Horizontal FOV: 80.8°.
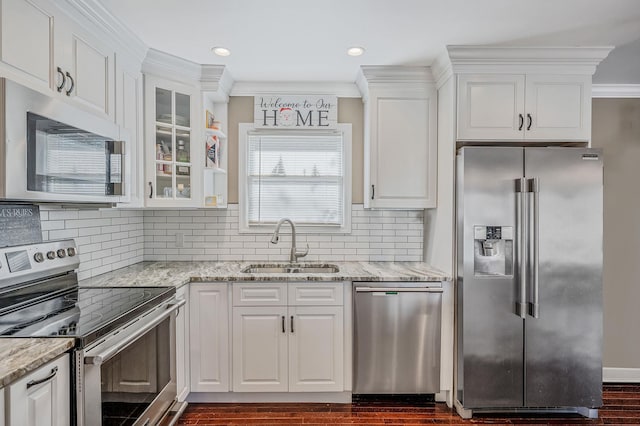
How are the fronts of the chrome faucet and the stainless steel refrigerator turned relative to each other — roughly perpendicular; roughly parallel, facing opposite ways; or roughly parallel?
roughly parallel

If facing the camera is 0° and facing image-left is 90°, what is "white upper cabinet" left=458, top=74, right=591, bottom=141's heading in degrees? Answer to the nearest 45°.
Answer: approximately 0°

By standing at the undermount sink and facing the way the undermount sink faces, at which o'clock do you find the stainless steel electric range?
The stainless steel electric range is roughly at 1 o'clock from the undermount sink.

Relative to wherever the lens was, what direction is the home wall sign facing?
facing the viewer

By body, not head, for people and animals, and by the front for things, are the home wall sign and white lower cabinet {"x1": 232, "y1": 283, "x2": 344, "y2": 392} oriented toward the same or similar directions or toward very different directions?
same or similar directions

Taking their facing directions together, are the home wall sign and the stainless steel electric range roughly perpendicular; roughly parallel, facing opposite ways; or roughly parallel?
roughly perpendicular

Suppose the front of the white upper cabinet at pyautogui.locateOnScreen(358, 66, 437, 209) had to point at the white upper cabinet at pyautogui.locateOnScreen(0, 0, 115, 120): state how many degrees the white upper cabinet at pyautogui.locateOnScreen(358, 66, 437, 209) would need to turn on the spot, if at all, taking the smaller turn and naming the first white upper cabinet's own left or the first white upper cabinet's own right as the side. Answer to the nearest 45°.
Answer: approximately 45° to the first white upper cabinet's own right

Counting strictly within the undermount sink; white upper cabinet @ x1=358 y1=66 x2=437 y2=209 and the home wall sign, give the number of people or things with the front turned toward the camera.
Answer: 3

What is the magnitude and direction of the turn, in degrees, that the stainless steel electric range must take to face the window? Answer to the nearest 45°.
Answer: approximately 90° to its left

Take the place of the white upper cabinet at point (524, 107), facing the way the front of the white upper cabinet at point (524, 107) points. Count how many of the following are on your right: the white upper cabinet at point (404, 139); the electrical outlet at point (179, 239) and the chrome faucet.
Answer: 3

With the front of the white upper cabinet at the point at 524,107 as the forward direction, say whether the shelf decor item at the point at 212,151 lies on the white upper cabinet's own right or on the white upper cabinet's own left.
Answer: on the white upper cabinet's own right

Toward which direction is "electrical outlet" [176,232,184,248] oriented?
toward the camera

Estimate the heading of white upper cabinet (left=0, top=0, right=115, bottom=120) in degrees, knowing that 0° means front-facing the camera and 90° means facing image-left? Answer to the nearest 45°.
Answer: approximately 315°

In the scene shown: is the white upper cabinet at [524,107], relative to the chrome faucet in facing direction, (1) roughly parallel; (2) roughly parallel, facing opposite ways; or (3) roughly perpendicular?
roughly parallel

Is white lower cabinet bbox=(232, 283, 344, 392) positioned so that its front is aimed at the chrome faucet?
no

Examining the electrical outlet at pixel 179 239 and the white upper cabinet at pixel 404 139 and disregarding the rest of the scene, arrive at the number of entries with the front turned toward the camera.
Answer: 2

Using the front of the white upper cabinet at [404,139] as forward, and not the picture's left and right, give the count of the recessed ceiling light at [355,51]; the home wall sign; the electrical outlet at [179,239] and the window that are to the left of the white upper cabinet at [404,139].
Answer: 0

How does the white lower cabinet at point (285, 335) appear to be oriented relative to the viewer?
toward the camera

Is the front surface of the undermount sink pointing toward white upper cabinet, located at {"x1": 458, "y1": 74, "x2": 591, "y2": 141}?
no

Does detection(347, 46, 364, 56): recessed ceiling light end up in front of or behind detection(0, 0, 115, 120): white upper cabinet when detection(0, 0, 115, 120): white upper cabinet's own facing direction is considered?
in front
